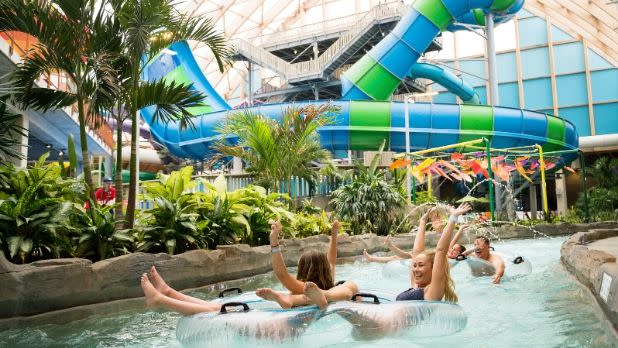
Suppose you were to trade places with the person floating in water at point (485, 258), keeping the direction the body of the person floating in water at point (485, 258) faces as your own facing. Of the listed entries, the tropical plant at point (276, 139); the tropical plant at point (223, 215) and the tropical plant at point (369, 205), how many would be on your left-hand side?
0

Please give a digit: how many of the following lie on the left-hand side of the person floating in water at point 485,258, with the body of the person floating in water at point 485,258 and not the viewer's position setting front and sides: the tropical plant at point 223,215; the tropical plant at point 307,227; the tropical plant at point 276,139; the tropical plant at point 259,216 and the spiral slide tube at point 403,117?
0

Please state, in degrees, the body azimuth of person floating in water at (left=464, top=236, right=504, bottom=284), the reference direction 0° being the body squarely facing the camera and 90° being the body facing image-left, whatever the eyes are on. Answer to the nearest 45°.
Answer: approximately 45°

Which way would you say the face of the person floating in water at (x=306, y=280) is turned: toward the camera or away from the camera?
away from the camera

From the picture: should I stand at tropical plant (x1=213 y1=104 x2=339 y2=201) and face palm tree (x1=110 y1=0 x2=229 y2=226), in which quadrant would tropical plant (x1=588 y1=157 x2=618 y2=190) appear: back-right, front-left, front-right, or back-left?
back-left

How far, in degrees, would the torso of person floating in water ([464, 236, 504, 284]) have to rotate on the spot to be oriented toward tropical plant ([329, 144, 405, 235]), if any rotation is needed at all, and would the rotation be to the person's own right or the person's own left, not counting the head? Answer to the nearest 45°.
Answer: approximately 90° to the person's own right

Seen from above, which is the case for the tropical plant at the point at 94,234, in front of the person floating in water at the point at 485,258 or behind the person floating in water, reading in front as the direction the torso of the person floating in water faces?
in front

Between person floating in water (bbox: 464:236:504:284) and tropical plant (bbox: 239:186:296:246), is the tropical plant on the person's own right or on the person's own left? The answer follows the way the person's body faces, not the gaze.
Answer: on the person's own right

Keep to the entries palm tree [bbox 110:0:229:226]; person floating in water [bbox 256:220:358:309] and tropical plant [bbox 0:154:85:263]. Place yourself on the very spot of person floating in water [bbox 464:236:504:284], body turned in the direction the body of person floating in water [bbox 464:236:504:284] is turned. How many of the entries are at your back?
0

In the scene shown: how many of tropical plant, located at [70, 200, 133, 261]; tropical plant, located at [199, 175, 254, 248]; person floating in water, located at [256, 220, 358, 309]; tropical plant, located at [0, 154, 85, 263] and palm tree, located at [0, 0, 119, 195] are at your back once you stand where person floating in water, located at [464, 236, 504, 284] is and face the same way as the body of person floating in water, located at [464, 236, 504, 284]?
0

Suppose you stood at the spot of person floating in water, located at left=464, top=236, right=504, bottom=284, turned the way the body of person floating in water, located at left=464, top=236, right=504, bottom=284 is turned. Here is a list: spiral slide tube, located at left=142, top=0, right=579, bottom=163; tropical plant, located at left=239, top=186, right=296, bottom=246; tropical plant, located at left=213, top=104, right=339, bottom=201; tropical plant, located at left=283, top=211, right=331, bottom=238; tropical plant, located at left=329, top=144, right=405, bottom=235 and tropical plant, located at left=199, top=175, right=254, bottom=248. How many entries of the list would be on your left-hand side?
0

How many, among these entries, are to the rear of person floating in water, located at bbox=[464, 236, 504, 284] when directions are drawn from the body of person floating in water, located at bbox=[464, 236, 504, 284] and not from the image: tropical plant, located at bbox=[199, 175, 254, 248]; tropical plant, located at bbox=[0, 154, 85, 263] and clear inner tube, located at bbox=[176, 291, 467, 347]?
0

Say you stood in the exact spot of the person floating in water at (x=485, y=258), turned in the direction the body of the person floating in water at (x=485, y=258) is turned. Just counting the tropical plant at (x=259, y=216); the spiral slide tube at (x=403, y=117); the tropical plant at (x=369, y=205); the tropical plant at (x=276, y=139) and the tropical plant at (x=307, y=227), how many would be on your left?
0

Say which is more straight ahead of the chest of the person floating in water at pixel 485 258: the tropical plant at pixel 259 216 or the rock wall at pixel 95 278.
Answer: the rock wall

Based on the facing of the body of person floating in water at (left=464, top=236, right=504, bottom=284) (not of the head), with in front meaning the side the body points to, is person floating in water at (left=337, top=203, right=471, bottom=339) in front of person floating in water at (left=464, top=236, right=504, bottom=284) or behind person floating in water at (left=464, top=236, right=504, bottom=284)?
in front
